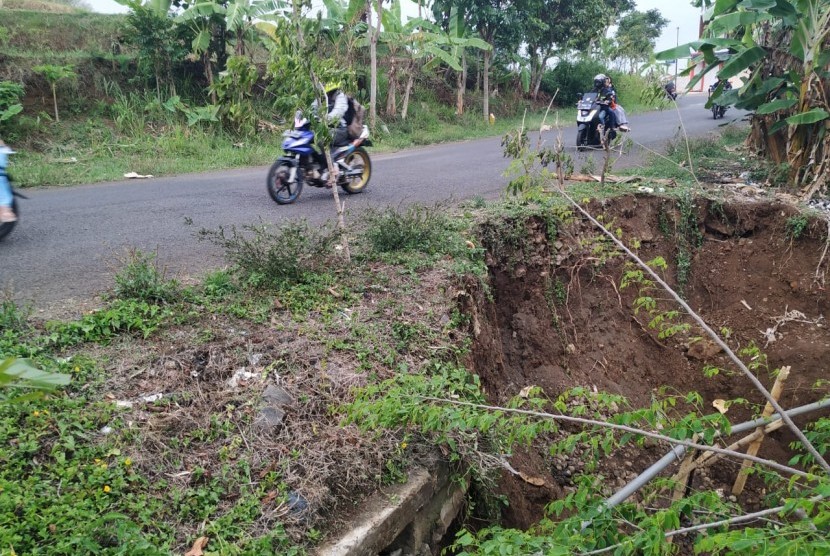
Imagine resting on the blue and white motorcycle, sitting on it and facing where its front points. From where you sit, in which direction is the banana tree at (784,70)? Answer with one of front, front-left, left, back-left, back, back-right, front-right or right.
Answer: back-left

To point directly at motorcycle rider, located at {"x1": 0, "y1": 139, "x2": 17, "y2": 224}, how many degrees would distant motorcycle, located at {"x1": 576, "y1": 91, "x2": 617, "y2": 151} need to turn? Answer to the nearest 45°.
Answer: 0° — it already faces them

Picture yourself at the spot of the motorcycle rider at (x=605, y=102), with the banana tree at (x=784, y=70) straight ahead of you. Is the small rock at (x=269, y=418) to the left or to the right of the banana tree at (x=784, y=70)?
right

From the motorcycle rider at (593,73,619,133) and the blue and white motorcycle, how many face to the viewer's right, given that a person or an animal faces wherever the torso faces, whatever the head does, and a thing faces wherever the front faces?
0

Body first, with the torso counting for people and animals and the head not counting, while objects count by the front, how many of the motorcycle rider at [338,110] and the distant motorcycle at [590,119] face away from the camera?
0

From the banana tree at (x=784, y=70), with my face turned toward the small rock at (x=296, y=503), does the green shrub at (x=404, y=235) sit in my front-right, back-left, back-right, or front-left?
front-right

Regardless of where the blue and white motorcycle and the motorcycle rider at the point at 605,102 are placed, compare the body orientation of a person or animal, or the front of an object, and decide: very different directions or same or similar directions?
same or similar directions

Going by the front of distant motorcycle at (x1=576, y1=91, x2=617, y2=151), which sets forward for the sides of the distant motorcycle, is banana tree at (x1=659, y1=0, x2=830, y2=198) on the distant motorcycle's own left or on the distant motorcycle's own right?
on the distant motorcycle's own left

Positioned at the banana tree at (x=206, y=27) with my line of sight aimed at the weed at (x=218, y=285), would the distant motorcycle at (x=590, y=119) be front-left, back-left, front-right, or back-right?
front-left

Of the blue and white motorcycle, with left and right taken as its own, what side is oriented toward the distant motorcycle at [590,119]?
back

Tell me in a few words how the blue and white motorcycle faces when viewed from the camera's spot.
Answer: facing the viewer and to the left of the viewer

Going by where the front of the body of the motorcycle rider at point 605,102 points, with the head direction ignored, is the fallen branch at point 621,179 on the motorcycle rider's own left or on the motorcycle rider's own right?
on the motorcycle rider's own left

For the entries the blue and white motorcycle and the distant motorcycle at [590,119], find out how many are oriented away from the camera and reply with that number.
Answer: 0

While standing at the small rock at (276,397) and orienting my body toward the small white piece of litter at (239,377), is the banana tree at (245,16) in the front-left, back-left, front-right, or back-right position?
front-right

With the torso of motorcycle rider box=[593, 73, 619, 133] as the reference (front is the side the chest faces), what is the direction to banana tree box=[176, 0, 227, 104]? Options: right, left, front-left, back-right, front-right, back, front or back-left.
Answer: front-right

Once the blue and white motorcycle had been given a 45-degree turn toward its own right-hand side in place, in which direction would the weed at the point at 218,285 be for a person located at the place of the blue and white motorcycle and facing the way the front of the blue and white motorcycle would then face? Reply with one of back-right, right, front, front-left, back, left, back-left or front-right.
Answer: left

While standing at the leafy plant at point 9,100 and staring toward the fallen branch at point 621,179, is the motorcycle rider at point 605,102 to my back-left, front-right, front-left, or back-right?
front-left

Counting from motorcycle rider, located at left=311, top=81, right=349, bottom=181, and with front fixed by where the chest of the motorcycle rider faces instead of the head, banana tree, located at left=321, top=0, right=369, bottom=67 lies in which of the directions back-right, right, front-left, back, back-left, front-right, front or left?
back-right

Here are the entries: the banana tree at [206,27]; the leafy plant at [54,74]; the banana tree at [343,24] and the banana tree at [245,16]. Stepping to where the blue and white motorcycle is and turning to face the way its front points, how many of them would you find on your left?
0

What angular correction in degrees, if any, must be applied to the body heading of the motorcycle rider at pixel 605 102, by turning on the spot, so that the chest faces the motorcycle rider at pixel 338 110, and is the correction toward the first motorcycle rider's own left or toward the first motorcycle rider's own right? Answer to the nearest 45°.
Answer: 0° — they already face them

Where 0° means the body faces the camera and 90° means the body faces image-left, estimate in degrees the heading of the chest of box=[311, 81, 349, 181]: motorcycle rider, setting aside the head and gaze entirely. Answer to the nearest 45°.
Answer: approximately 45°

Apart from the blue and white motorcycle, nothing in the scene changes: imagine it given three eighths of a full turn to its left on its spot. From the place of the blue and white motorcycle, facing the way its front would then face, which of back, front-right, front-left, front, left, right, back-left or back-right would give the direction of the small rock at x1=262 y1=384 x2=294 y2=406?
right
